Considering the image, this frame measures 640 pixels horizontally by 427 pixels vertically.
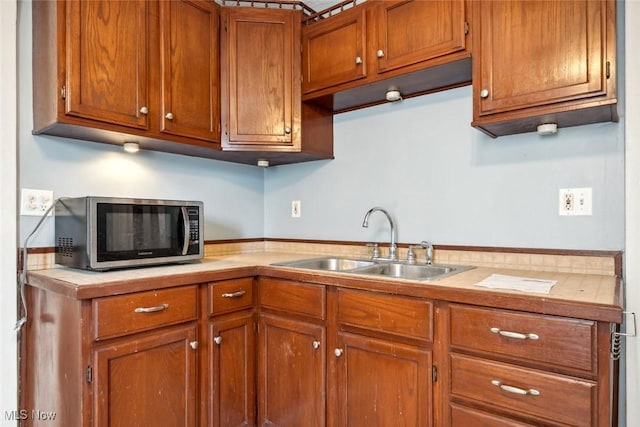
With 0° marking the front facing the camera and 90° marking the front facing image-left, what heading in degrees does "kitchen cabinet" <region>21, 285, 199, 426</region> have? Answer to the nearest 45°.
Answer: approximately 315°

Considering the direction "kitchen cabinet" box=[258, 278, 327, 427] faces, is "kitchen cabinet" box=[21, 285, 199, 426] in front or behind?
in front

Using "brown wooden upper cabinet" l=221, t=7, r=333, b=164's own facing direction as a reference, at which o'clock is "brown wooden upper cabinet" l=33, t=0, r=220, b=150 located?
"brown wooden upper cabinet" l=33, t=0, r=220, b=150 is roughly at 2 o'clock from "brown wooden upper cabinet" l=221, t=7, r=333, b=164.

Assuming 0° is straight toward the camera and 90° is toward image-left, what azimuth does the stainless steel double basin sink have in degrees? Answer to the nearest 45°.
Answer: approximately 45°

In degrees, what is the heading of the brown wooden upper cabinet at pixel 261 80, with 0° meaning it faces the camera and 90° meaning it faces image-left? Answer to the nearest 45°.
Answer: approximately 0°

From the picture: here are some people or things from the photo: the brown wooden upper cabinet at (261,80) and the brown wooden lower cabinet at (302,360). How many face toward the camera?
2

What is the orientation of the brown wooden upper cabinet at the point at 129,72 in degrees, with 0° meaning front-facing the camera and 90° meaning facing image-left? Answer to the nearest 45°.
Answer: approximately 315°

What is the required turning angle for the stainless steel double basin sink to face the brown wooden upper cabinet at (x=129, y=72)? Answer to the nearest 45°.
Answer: approximately 45° to its right

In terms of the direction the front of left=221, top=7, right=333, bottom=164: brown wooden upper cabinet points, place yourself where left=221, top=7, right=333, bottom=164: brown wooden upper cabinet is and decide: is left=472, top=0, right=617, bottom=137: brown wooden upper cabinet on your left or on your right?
on your left

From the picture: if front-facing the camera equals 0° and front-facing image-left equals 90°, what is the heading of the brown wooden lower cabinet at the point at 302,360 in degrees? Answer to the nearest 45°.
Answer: approximately 0°
